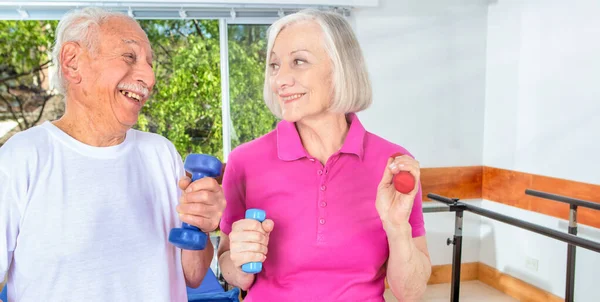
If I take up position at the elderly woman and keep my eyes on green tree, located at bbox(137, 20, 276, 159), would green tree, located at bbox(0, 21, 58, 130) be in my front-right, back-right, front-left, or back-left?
front-left

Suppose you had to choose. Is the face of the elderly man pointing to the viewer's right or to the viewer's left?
to the viewer's right

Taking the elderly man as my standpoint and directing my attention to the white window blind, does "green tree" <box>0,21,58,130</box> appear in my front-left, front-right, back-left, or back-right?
front-left

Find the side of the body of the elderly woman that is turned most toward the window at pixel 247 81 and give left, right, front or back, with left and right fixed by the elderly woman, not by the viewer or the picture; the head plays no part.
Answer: back

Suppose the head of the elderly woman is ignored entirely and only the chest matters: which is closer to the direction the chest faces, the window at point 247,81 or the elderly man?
the elderly man

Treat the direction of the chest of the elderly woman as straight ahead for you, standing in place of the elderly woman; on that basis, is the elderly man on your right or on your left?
on your right

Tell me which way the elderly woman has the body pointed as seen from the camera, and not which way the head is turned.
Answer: toward the camera

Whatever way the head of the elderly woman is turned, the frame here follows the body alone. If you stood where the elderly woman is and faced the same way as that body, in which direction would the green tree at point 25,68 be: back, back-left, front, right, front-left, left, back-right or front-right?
back-right

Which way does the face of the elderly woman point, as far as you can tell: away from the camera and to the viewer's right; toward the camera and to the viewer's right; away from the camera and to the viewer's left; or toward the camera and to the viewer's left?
toward the camera and to the viewer's left

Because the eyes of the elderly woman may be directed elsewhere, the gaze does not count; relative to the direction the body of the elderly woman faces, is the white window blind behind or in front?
behind
